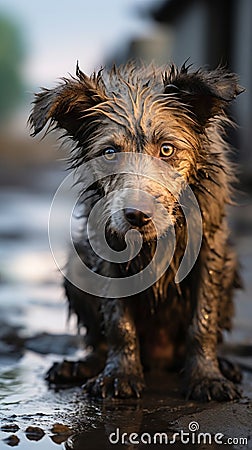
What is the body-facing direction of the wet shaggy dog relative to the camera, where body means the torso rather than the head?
toward the camera

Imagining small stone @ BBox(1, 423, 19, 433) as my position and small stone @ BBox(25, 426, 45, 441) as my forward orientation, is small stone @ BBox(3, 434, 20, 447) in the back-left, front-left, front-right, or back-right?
front-right

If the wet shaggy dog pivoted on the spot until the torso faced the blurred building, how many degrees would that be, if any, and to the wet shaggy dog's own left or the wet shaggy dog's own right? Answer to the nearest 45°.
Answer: approximately 180°
